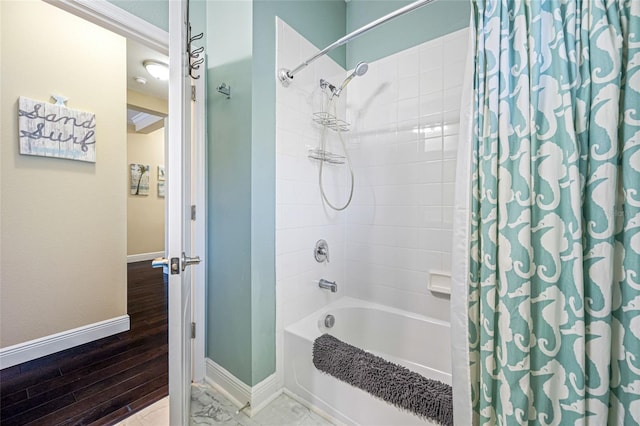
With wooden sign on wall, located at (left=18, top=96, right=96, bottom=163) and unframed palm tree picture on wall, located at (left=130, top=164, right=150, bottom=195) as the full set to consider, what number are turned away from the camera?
0

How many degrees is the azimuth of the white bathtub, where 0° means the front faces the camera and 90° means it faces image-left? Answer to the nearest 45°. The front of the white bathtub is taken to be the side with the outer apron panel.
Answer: approximately 45°

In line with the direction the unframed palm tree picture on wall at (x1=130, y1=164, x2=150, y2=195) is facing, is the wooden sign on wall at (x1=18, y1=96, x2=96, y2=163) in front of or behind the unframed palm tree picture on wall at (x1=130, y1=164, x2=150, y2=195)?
in front

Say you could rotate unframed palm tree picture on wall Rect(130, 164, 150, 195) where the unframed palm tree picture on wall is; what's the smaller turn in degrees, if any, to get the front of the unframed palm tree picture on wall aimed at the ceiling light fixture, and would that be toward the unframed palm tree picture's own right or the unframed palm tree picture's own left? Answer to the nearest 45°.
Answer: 0° — it already faces it

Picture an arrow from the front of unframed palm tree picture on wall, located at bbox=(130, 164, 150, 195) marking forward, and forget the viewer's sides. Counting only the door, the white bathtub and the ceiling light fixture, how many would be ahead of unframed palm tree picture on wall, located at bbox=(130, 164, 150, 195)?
3

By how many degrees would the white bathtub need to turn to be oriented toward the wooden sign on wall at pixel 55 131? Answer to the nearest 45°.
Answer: approximately 45° to its right

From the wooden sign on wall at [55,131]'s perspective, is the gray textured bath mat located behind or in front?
in front

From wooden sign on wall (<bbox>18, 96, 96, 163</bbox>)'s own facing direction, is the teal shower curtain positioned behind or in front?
in front
